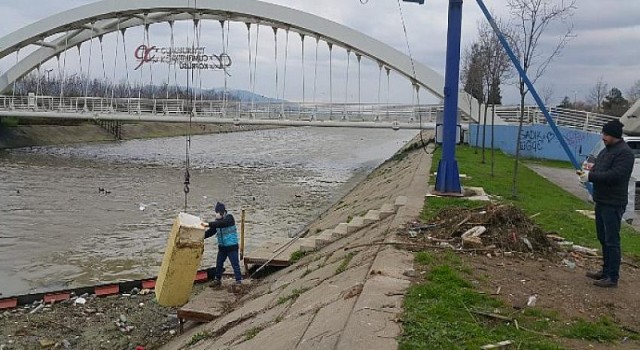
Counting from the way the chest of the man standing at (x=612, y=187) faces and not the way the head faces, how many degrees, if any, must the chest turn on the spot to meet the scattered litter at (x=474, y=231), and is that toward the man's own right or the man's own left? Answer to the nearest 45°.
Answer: approximately 45° to the man's own right

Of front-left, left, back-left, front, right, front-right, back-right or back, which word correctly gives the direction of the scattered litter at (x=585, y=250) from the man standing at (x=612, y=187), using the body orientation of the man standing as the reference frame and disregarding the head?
right

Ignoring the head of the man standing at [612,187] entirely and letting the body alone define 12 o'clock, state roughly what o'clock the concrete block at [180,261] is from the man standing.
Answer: The concrete block is roughly at 12 o'clock from the man standing.

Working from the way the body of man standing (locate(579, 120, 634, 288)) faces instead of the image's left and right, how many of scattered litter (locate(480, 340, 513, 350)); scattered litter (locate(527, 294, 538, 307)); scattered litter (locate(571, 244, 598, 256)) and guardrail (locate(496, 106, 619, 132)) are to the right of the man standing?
2

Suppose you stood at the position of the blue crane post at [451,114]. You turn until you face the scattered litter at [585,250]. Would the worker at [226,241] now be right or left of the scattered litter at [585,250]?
right

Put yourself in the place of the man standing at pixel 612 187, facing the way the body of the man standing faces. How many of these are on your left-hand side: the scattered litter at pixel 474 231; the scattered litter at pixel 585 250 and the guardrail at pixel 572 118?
0

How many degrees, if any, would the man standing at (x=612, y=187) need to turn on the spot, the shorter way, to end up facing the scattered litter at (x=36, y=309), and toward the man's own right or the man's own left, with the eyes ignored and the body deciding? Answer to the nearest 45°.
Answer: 0° — they already face it

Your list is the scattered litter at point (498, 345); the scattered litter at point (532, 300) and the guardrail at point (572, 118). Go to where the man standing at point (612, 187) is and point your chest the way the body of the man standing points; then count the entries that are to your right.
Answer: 1

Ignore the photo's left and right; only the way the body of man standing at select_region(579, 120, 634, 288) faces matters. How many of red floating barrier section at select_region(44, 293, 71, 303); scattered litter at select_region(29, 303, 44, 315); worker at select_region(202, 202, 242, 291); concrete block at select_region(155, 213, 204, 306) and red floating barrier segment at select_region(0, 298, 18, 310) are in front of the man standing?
5

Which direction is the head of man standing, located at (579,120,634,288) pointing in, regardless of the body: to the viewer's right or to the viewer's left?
to the viewer's left

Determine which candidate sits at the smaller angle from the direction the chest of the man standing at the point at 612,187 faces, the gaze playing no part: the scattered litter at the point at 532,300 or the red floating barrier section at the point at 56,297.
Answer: the red floating barrier section

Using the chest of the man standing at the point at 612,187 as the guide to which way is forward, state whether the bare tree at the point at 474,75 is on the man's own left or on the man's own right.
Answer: on the man's own right

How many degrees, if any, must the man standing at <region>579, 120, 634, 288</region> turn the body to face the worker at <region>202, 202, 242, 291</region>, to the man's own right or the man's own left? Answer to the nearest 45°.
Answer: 0° — they already face them

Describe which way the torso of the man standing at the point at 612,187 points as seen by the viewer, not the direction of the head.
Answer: to the viewer's left
